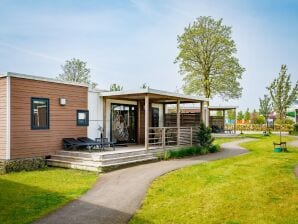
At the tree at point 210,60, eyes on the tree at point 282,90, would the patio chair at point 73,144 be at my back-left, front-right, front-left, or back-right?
front-right

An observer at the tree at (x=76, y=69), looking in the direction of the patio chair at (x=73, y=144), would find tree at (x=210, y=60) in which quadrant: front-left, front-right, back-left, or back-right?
front-left
